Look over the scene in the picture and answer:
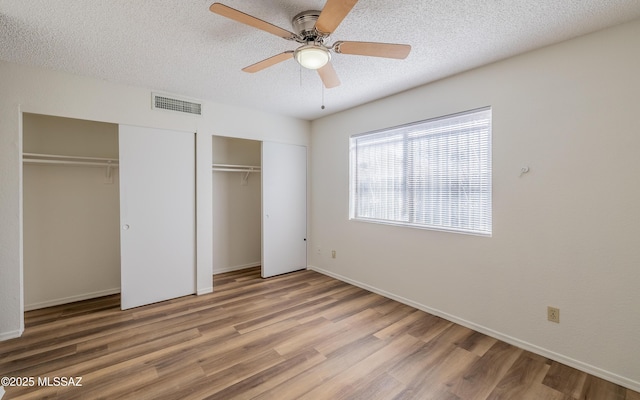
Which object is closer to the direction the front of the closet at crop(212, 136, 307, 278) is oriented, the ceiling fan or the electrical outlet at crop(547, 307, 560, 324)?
the electrical outlet

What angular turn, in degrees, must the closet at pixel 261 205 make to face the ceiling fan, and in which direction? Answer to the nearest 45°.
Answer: approximately 45° to its right

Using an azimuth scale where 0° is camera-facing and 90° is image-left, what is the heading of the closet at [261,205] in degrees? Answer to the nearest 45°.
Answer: approximately 315°

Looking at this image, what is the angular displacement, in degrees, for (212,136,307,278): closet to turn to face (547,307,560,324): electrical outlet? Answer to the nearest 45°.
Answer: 0° — it already faces it
